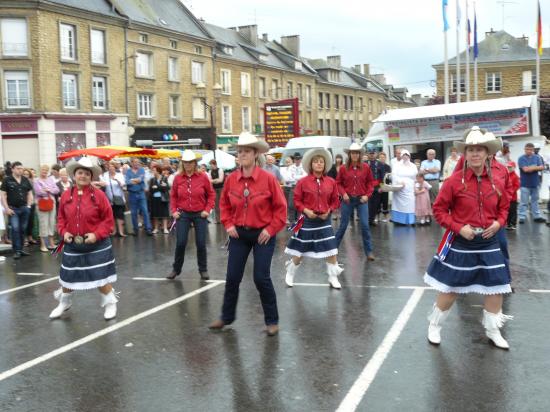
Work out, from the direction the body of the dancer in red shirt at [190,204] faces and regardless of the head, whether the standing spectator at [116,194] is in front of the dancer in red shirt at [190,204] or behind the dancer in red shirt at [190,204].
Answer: behind

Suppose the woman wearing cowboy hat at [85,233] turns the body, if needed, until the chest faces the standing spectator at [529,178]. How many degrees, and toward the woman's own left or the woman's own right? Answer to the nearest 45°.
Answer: approximately 135° to the woman's own left

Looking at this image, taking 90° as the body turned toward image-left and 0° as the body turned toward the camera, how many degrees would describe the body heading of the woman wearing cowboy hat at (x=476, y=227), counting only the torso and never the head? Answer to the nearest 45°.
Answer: approximately 0°

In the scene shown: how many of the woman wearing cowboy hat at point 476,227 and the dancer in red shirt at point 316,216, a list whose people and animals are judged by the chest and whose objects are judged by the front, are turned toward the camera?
2

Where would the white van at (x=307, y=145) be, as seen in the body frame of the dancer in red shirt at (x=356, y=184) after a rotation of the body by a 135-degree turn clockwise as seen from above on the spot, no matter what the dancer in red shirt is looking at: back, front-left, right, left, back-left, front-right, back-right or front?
front-right

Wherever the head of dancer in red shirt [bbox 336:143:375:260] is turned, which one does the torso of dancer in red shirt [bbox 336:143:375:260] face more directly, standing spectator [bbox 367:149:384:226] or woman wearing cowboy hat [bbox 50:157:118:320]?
the woman wearing cowboy hat
